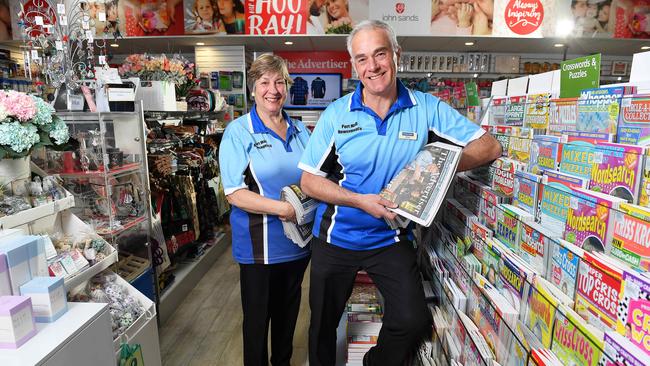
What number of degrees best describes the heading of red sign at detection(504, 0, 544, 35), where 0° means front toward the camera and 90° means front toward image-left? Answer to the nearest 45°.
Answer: approximately 0°

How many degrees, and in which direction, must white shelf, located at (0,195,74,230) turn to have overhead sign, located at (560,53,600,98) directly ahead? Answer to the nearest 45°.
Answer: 0° — it already faces it

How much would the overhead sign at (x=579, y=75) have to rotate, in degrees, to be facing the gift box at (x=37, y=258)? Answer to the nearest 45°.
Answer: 0° — it already faces it

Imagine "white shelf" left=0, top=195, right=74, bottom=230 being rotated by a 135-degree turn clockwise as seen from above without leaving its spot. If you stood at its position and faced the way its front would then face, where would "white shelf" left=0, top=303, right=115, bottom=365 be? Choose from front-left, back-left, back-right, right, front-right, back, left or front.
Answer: left

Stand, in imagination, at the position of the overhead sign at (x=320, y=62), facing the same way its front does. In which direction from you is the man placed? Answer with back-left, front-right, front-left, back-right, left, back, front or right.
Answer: front

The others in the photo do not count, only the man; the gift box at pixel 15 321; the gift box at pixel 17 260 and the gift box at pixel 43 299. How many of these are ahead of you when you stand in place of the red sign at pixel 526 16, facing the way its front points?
4

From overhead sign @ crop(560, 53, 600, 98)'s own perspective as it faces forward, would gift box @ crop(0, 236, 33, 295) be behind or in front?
in front

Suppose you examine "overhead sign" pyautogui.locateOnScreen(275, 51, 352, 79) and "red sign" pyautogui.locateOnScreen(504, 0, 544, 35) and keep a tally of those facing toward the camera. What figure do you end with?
2

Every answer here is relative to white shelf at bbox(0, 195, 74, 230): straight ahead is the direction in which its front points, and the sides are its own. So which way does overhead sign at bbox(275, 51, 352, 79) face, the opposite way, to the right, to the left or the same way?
to the right

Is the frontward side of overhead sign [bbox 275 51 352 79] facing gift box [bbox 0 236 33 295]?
yes

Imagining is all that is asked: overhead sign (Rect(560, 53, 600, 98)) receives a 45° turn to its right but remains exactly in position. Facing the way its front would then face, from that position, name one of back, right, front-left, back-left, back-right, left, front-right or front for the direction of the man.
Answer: front

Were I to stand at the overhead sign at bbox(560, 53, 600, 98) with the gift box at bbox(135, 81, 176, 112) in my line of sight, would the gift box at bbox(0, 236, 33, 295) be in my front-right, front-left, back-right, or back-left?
front-left

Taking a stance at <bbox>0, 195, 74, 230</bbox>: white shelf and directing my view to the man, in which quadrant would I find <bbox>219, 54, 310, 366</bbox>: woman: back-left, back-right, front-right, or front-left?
front-left

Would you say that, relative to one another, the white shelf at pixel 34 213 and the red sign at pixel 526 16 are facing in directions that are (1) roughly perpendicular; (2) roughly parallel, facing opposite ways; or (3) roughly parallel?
roughly perpendicular

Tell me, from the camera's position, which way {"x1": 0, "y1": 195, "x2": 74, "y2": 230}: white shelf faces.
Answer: facing the viewer and to the right of the viewer

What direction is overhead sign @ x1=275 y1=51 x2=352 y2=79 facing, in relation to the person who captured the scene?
facing the viewer
